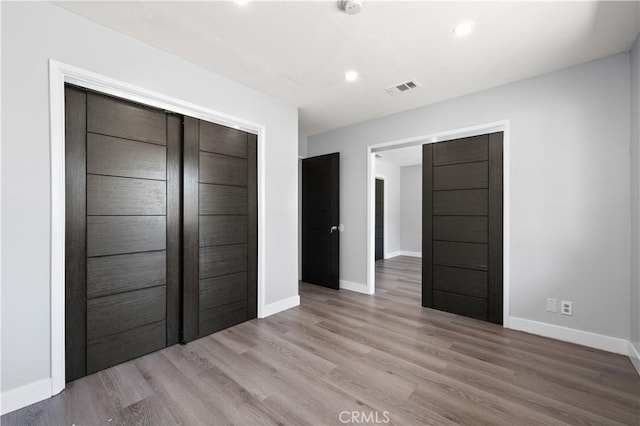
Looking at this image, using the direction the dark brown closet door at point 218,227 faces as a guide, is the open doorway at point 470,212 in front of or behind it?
in front

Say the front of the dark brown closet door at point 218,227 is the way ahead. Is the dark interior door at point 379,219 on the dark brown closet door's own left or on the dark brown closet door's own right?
on the dark brown closet door's own left

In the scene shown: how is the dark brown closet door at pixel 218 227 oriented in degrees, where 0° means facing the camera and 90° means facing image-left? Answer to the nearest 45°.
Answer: approximately 315°

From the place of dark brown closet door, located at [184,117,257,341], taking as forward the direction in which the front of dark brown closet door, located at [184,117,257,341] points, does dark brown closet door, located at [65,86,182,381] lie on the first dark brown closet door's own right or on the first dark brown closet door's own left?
on the first dark brown closet door's own right

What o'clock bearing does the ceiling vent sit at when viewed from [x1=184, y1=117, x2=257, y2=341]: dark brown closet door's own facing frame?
The ceiling vent is roughly at 11 o'clock from the dark brown closet door.

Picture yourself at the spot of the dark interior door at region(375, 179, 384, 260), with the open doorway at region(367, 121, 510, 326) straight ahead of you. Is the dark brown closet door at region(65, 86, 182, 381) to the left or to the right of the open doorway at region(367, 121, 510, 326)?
right

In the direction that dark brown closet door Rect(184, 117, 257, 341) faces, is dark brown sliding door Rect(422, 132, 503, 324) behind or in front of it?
in front

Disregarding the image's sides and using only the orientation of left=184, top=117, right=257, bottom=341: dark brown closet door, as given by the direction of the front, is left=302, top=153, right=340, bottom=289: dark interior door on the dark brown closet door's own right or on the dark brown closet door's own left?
on the dark brown closet door's own left
